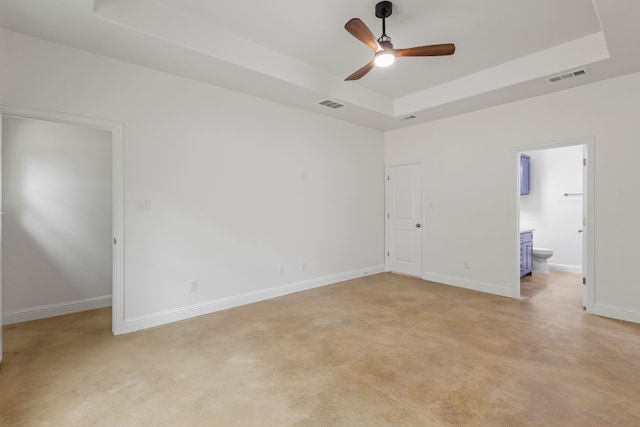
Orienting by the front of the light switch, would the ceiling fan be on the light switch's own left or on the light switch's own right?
on the light switch's own left

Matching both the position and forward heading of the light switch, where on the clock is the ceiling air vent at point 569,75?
The ceiling air vent is roughly at 10 o'clock from the light switch.

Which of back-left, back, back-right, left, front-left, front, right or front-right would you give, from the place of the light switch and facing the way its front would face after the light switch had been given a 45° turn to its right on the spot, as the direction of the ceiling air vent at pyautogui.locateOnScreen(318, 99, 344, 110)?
back-left

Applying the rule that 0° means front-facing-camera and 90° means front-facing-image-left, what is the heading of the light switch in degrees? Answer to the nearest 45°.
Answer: approximately 0°

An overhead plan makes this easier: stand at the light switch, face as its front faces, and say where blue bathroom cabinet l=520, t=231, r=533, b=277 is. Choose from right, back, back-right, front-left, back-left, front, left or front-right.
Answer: left

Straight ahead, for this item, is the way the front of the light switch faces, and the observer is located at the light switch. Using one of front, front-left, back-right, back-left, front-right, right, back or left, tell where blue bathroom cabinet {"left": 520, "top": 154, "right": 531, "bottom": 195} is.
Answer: left

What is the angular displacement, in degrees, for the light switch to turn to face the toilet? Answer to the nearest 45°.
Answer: approximately 90° to its left
